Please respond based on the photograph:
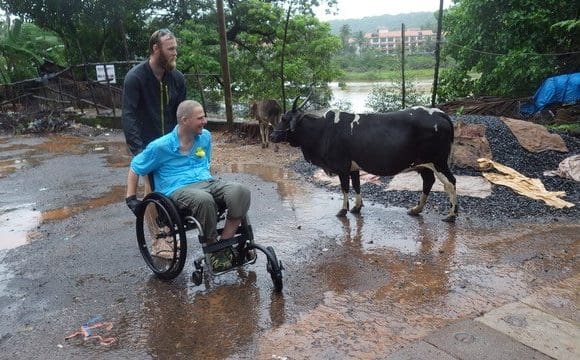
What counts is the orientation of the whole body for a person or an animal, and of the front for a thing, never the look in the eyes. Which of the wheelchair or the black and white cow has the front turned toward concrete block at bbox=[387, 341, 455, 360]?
the wheelchair

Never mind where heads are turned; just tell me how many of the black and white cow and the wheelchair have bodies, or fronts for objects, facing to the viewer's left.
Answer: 1

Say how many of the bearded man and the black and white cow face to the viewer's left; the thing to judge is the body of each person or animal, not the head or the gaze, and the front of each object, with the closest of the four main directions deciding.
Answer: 1

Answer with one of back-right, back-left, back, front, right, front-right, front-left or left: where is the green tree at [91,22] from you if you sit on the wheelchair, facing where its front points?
back-left

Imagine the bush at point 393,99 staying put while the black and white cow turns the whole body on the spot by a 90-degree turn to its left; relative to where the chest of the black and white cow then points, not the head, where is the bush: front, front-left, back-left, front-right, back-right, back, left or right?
back

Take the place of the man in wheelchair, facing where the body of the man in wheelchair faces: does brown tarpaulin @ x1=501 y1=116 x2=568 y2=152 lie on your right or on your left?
on your left

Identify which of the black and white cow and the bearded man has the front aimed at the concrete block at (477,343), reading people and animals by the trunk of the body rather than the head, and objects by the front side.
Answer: the bearded man

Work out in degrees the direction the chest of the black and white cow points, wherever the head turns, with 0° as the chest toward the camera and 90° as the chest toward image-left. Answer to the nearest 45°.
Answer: approximately 90°

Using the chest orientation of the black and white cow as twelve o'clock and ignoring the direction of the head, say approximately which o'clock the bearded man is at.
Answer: The bearded man is roughly at 11 o'clock from the black and white cow.

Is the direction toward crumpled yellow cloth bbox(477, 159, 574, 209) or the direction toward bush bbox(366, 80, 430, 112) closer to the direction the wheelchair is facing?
the crumpled yellow cloth

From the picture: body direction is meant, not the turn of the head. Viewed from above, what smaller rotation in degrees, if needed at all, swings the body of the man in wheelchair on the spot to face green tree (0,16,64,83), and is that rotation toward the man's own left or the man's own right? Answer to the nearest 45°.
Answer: approximately 135° to the man's own left

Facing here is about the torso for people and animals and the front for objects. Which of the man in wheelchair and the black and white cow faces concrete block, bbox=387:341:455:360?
the man in wheelchair

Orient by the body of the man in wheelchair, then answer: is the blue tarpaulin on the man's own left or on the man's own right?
on the man's own left

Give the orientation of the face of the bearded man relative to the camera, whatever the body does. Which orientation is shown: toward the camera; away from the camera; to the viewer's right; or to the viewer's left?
to the viewer's right

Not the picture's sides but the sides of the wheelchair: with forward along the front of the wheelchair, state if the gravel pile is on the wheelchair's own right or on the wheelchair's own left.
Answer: on the wheelchair's own left

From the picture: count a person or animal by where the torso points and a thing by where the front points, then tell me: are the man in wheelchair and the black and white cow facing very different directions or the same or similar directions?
very different directions
